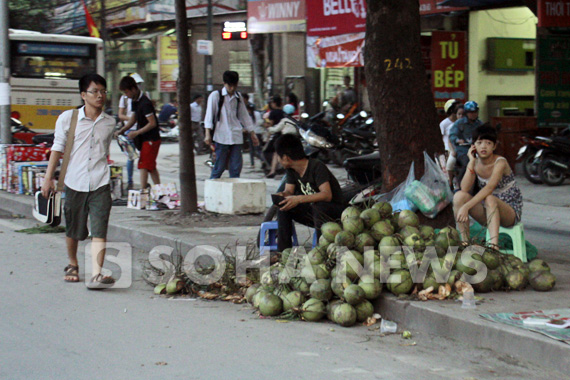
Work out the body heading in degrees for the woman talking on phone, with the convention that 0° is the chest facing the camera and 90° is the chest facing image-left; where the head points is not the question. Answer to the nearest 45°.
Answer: approximately 45°

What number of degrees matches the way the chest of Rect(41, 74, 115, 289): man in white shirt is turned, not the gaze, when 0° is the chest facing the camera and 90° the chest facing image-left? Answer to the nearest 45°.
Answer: approximately 315°

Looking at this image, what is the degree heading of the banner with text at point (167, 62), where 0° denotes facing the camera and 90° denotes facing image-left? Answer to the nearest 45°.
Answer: approximately 0°

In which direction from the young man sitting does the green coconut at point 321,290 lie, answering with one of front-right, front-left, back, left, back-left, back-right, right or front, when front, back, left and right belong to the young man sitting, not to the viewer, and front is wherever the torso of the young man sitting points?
front-left

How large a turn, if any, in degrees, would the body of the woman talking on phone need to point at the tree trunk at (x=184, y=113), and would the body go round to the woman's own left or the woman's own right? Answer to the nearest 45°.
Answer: approximately 90° to the woman's own right

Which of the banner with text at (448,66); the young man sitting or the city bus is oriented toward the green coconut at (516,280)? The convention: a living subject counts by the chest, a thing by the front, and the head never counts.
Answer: the banner with text

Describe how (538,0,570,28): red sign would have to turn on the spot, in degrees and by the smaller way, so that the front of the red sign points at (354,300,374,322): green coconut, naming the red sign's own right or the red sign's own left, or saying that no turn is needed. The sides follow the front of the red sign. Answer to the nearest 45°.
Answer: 0° — it already faces it

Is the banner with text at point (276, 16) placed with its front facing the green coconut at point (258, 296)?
yes
